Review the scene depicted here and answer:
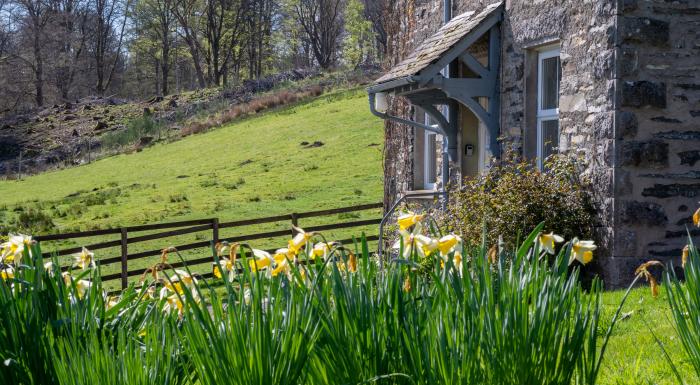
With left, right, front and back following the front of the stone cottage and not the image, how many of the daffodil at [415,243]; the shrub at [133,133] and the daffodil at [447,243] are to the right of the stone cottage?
1

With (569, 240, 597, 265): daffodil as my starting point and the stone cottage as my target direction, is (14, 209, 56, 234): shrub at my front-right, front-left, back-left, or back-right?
front-left

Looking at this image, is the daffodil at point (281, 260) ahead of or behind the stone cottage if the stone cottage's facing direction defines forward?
ahead

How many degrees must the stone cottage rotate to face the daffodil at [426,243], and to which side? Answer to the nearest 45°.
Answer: approximately 45° to its left

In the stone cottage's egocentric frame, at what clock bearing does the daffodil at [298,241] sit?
The daffodil is roughly at 11 o'clock from the stone cottage.

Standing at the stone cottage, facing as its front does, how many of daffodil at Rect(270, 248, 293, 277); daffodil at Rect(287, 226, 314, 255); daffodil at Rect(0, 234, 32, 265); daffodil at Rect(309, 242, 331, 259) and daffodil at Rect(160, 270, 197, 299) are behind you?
0

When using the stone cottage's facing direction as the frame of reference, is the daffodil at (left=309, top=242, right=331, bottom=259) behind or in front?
in front

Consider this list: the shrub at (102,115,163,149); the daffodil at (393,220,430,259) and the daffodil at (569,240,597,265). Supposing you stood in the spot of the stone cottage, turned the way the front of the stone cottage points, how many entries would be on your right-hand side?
1

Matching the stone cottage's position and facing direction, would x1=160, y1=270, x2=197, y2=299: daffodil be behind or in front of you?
in front

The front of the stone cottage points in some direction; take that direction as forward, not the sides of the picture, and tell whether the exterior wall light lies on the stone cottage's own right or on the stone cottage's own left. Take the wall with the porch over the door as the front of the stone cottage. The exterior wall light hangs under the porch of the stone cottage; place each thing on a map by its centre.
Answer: on the stone cottage's own right

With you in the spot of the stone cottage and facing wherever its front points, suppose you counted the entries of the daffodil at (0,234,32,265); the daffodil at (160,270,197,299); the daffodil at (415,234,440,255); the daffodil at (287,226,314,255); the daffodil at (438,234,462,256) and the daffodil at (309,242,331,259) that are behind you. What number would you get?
0

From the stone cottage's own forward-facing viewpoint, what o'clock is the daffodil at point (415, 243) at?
The daffodil is roughly at 11 o'clock from the stone cottage.

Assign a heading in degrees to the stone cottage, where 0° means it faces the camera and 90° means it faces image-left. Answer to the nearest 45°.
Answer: approximately 45°
